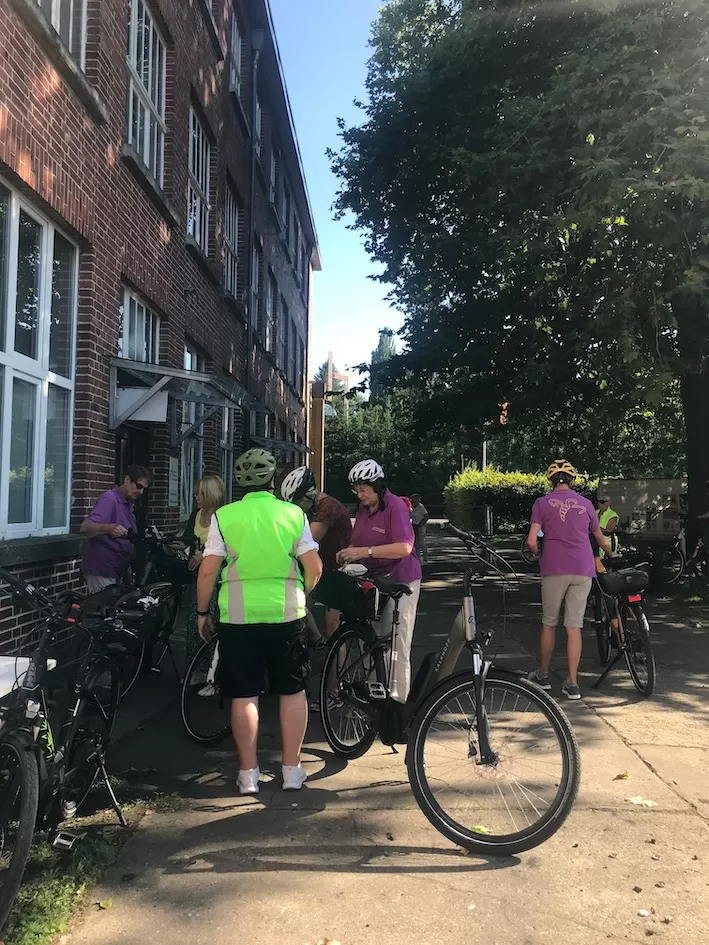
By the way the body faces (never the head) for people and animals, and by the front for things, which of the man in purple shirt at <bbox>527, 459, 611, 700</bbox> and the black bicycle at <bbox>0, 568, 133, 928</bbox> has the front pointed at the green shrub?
the man in purple shirt

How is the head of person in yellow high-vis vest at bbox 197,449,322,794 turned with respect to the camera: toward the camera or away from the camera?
away from the camera

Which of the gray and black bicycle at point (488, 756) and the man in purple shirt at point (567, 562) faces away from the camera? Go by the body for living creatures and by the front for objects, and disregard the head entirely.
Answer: the man in purple shirt

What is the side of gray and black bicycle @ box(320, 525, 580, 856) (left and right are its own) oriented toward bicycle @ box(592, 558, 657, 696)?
left

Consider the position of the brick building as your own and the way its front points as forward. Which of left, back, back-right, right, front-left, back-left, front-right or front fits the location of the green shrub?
front-left

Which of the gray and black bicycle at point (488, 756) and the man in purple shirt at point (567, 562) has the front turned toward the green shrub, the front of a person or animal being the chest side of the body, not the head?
the man in purple shirt

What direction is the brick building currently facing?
to the viewer's right

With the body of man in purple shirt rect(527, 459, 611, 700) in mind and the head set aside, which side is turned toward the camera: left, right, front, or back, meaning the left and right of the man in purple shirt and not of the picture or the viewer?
back

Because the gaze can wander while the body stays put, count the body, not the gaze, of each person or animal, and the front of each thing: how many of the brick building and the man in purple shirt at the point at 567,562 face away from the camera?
1

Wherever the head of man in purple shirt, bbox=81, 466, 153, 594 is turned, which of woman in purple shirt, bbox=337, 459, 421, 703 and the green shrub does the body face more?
the woman in purple shirt

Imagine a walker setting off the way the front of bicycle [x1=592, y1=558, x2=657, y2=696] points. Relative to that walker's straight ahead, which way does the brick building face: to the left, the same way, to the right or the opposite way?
to the right

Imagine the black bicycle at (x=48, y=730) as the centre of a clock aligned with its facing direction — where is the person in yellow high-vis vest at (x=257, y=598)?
The person in yellow high-vis vest is roughly at 7 o'clock from the black bicycle.

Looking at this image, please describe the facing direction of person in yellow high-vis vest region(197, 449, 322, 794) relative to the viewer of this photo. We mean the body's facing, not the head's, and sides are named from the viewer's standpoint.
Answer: facing away from the viewer
